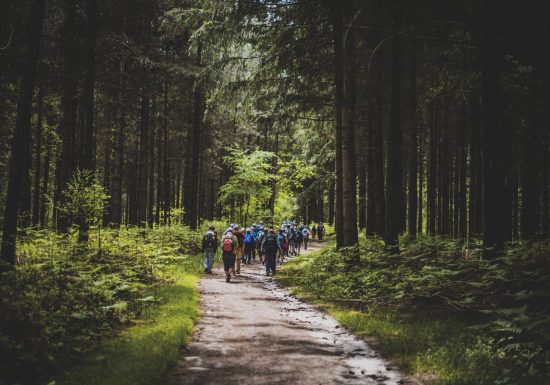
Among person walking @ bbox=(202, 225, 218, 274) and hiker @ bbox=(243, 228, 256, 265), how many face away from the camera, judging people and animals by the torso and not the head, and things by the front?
2

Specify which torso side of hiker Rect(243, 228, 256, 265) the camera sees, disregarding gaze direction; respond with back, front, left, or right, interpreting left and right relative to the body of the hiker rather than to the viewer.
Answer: back

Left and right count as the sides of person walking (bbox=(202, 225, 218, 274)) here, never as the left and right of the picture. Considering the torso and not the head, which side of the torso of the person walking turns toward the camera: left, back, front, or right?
back

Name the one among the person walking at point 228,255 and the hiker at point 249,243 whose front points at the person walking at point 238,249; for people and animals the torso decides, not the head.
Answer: the person walking at point 228,255

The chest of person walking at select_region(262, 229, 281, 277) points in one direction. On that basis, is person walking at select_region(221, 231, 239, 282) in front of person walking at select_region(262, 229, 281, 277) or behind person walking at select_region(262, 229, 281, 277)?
behind

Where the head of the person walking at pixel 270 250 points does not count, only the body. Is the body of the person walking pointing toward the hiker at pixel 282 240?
yes

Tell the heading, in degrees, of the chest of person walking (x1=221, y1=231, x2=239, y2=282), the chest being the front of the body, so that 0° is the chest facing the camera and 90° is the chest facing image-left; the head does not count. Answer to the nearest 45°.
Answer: approximately 180°

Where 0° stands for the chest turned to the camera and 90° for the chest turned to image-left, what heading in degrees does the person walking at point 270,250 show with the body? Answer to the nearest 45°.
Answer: approximately 180°
